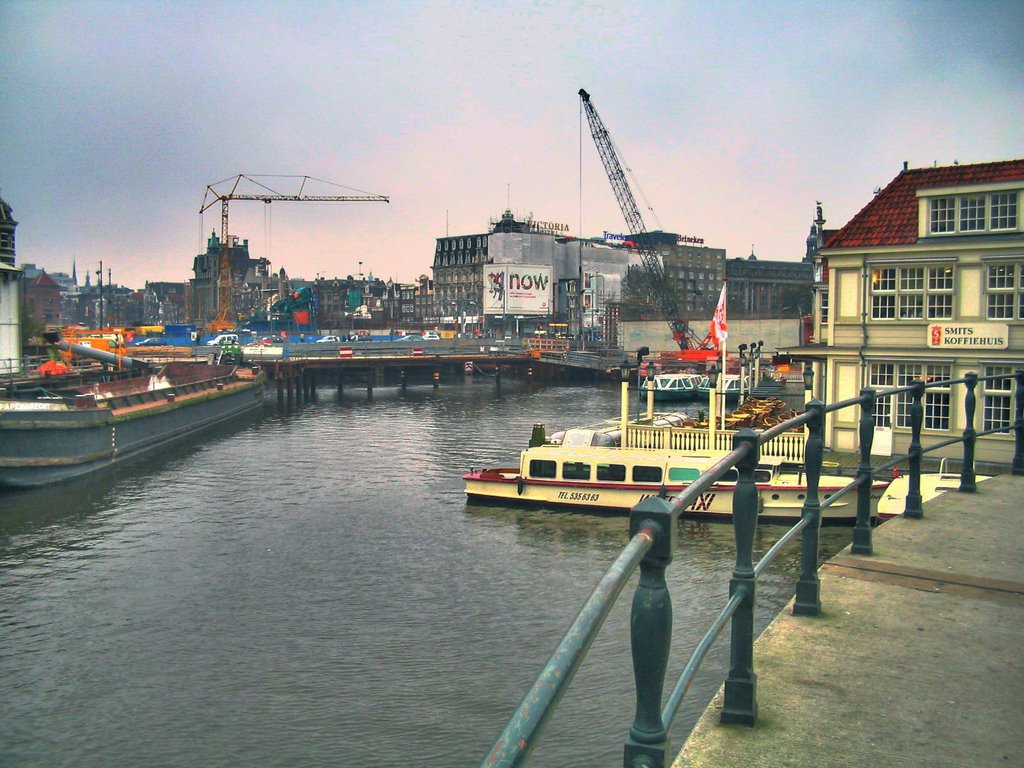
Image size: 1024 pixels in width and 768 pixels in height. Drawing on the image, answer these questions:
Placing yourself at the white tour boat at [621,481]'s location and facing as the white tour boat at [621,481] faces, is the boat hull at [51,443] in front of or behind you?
in front

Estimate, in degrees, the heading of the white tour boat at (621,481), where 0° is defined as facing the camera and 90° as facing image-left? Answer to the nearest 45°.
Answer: approximately 90°
